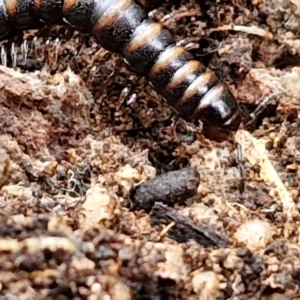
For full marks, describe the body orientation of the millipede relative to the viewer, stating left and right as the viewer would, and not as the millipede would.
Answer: facing the viewer and to the right of the viewer
